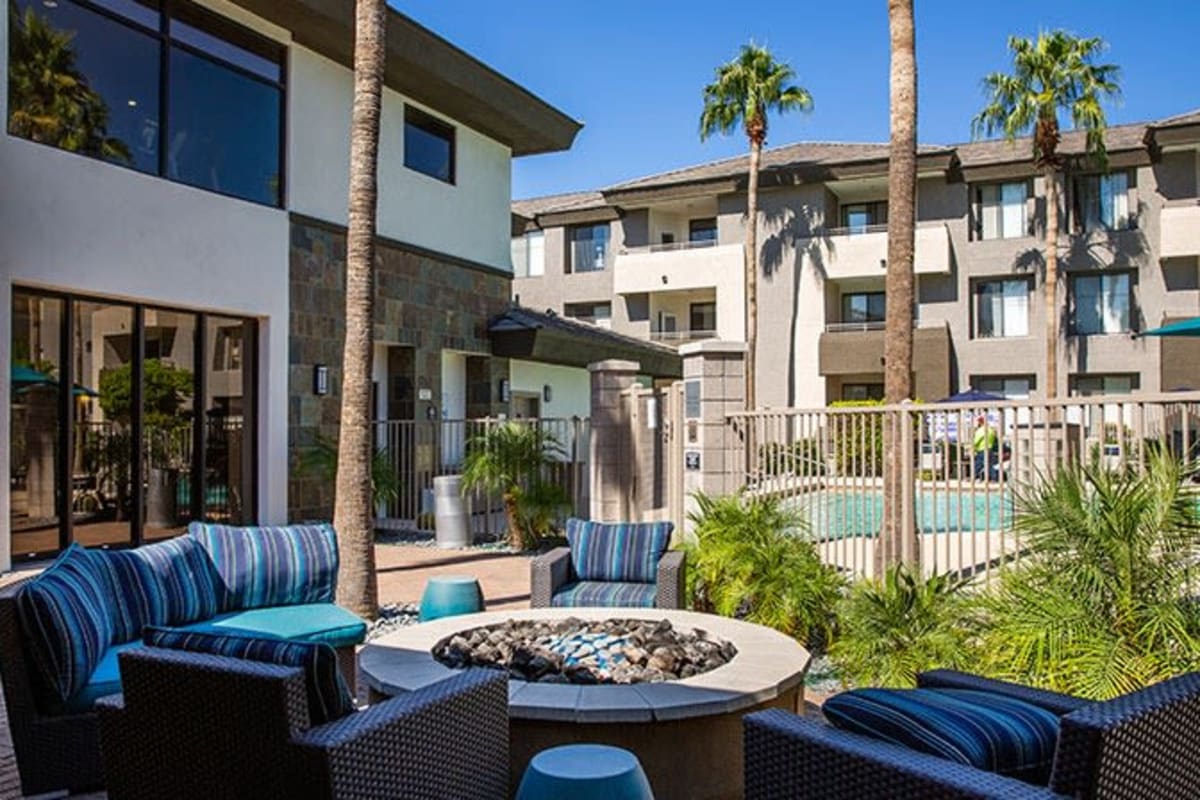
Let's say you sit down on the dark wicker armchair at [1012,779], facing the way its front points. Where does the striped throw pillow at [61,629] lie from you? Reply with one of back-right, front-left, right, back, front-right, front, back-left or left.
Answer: front-left

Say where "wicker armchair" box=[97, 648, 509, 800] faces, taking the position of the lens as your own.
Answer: facing away from the viewer and to the right of the viewer

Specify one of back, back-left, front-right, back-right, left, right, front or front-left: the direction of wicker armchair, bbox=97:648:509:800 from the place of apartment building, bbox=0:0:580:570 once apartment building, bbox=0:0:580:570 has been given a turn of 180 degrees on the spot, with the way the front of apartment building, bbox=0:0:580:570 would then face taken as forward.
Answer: back-left

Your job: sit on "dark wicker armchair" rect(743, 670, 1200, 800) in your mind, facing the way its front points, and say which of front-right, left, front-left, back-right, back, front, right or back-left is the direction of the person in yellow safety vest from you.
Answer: front-right

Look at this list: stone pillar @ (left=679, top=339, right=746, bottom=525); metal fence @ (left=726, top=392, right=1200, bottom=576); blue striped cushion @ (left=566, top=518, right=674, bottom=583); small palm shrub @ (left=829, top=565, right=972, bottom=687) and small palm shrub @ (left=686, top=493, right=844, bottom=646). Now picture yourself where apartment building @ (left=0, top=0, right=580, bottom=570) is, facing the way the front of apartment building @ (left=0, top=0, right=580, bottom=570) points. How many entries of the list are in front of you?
5

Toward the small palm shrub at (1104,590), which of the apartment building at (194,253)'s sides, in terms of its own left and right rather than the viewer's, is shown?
front

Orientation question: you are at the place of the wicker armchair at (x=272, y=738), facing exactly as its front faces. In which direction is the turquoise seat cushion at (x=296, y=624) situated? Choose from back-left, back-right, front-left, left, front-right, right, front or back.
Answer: front-left

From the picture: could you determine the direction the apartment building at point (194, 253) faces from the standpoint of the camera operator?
facing the viewer and to the right of the viewer

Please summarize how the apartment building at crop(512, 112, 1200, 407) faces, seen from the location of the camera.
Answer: facing the viewer and to the left of the viewer

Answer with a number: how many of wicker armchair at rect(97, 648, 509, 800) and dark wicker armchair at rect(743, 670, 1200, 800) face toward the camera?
0

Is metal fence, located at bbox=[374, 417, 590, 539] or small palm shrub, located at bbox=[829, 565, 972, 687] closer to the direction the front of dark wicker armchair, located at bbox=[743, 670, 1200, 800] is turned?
the metal fence

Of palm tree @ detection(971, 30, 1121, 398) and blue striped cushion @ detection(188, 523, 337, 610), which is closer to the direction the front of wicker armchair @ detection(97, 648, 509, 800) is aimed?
the palm tree

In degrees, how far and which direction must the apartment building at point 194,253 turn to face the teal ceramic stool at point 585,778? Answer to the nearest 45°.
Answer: approximately 45° to its right

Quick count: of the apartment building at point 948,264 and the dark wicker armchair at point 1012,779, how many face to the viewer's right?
0

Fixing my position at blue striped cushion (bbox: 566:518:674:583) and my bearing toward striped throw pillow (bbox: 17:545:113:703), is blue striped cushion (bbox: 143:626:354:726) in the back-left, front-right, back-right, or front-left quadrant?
front-left

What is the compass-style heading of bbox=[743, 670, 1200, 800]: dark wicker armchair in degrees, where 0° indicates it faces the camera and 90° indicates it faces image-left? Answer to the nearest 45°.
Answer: approximately 135°

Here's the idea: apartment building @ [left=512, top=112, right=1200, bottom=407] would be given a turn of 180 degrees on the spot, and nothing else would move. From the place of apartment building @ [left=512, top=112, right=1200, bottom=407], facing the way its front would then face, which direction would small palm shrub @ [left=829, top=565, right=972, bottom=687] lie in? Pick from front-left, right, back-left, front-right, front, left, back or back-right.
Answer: back-right

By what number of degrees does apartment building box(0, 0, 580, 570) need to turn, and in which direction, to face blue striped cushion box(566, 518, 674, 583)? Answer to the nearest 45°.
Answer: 0° — it already faces it
